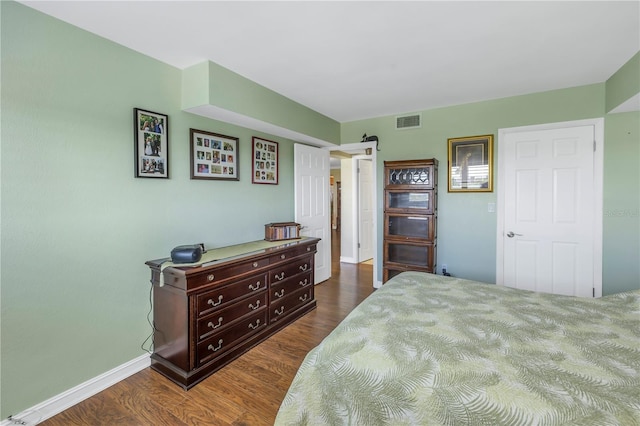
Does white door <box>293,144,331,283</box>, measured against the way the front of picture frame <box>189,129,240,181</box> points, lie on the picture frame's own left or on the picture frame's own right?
on the picture frame's own left

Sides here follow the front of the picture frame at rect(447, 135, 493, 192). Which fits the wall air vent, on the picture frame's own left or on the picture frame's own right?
on the picture frame's own right

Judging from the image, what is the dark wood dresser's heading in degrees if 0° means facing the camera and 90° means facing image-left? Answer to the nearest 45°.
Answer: approximately 315°

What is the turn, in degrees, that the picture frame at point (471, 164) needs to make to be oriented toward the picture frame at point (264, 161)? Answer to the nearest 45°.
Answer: approximately 45° to its right

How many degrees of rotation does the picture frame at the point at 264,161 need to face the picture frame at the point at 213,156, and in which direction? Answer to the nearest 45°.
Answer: approximately 90° to its right

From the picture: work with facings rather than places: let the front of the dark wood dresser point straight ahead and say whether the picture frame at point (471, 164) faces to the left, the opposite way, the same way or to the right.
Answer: to the right

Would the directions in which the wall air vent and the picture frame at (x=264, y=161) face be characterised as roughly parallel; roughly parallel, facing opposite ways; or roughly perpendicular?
roughly perpendicular

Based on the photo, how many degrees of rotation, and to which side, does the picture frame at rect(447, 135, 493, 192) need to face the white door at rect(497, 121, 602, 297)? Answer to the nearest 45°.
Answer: approximately 90° to its left

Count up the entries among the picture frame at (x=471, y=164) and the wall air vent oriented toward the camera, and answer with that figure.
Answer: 2

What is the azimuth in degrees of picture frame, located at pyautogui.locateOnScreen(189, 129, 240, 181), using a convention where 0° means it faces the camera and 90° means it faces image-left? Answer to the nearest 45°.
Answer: approximately 315°

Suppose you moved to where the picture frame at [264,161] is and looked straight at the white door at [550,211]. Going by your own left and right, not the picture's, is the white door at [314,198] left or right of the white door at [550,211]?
left

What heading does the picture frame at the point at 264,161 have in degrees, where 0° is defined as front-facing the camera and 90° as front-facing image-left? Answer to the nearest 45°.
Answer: approximately 315°

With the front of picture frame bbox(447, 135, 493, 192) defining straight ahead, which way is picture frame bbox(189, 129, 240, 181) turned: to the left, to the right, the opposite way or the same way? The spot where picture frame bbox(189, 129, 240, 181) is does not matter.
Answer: to the left
